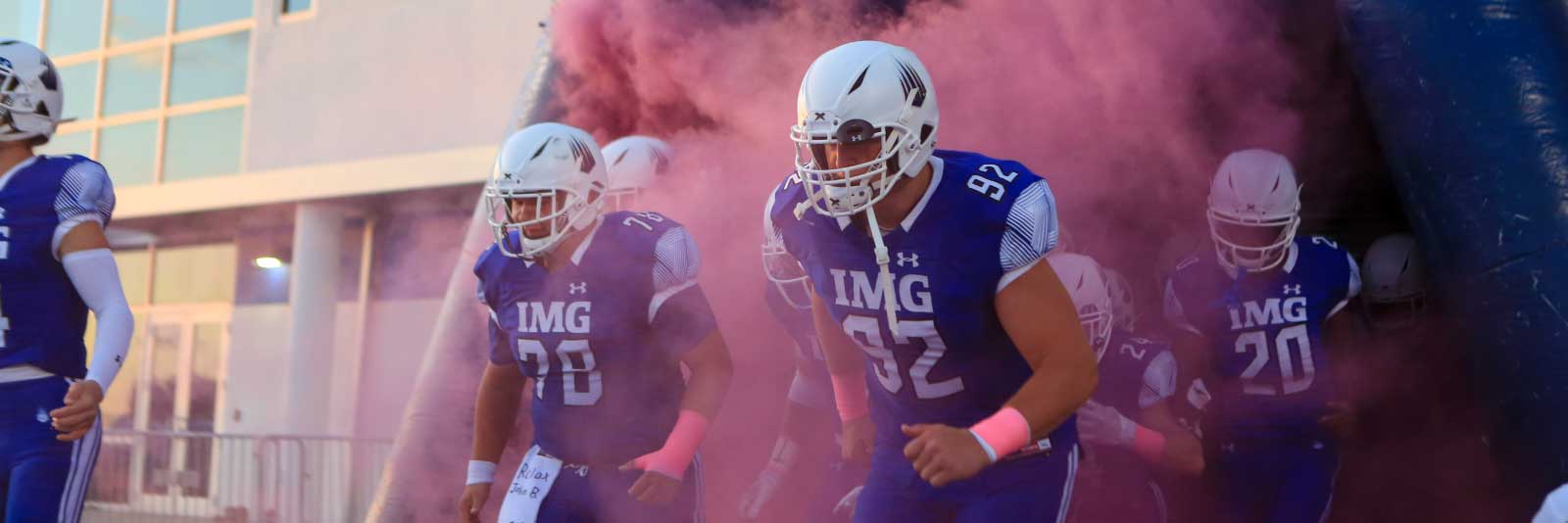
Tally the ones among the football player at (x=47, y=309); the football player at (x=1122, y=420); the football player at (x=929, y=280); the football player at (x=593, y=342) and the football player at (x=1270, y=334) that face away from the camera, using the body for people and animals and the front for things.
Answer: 0

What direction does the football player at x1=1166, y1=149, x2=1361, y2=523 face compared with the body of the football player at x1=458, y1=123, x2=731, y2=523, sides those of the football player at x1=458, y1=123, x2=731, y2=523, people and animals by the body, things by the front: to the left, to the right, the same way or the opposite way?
the same way

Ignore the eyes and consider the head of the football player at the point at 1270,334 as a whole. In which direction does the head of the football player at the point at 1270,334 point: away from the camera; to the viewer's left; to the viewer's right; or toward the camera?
toward the camera

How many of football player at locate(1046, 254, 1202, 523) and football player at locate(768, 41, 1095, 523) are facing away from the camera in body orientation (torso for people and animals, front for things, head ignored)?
0

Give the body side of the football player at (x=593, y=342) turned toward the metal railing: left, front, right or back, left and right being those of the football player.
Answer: right

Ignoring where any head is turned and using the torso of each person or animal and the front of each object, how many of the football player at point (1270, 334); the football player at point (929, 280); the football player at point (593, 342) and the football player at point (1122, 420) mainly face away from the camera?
0

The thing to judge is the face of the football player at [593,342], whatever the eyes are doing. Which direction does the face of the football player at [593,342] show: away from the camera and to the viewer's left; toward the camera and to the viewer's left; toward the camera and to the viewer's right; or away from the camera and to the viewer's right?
toward the camera and to the viewer's left

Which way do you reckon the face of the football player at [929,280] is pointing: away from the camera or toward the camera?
toward the camera

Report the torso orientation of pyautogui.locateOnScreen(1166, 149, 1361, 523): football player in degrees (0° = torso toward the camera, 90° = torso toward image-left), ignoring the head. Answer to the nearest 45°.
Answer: approximately 0°

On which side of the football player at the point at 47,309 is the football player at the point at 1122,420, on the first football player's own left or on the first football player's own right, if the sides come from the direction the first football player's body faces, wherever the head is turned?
on the first football player's own left

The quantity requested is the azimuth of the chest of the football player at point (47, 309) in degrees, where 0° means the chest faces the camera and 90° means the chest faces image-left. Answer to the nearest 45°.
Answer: approximately 45°

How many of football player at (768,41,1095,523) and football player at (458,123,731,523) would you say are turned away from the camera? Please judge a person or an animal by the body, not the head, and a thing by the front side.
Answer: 0

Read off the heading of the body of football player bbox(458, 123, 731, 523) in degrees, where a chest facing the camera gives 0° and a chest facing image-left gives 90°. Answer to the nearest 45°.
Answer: approximately 45°

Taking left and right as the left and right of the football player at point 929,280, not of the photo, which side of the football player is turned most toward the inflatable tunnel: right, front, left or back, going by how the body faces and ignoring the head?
back
